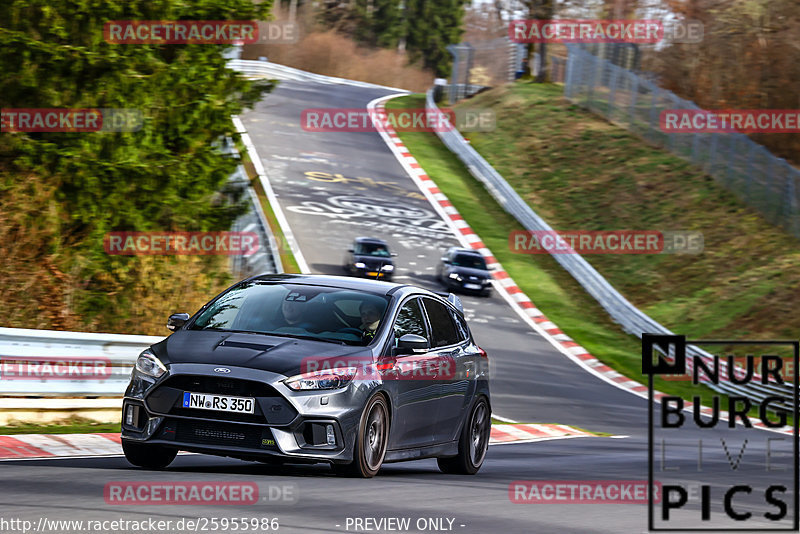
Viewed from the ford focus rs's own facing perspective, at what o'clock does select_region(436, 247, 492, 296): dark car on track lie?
The dark car on track is roughly at 5 o'clock from the ford focus rs.

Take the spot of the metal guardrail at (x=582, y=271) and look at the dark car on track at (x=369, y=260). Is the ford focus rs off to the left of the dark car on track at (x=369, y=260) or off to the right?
left

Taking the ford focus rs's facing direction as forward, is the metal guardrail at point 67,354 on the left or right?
on its right

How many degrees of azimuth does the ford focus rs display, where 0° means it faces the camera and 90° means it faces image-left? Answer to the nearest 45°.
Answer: approximately 45°

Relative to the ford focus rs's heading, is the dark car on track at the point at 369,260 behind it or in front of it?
behind

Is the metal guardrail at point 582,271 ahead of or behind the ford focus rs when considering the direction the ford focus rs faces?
behind
